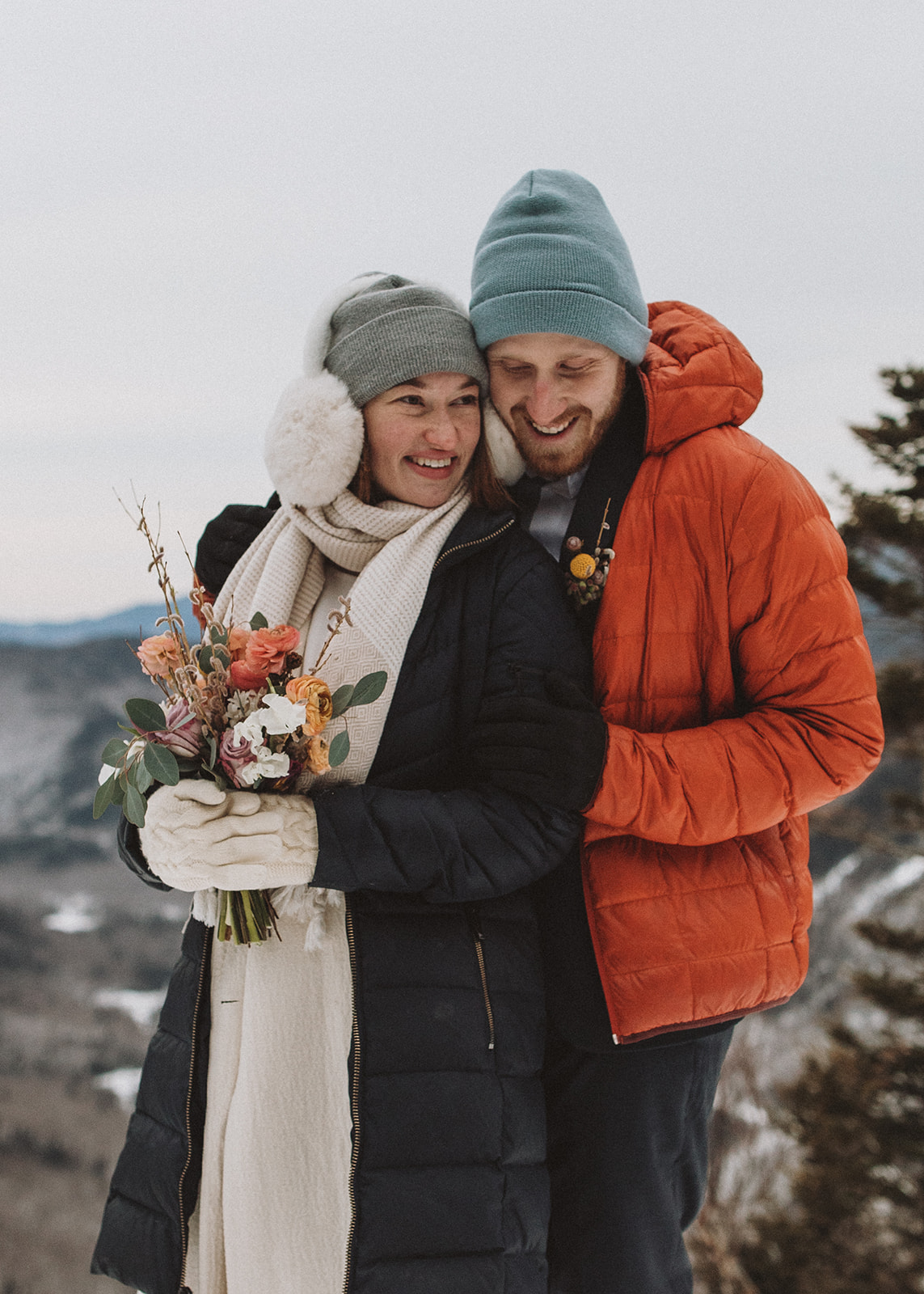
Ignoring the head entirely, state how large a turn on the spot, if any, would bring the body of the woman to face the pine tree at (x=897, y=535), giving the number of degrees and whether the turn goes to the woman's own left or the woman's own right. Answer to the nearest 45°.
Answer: approximately 180°

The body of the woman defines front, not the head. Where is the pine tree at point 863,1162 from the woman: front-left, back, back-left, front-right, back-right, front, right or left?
back

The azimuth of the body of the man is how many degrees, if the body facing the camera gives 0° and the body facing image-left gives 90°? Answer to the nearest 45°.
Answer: approximately 45°

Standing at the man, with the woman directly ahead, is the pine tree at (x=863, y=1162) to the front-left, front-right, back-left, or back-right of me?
back-right

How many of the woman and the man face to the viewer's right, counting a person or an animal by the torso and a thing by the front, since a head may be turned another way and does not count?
0

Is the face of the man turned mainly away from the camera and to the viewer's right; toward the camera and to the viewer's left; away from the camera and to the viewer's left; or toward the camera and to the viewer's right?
toward the camera and to the viewer's left
